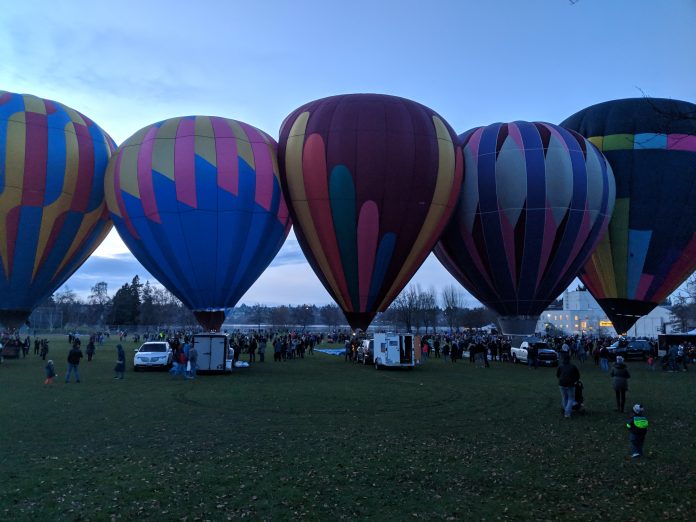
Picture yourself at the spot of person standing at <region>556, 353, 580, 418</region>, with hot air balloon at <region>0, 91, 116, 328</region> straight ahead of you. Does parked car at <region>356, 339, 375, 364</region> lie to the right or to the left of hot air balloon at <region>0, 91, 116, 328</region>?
right

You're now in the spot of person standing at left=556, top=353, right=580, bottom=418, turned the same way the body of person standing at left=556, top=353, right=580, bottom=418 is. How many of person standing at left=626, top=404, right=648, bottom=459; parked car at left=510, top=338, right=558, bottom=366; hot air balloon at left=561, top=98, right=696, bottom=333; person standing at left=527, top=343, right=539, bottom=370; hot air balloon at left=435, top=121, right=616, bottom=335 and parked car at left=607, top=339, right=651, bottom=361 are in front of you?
5

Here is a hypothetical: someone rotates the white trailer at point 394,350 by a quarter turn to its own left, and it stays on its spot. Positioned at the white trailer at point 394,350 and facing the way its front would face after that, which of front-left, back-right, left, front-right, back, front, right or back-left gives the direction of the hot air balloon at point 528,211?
back

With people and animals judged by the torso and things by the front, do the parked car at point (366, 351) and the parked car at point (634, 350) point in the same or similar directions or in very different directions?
same or similar directions

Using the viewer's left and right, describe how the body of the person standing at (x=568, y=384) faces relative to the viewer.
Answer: facing away from the viewer

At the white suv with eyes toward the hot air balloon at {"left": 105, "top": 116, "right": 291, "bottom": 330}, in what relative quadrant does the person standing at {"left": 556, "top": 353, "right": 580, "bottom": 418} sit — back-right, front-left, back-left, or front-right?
back-right

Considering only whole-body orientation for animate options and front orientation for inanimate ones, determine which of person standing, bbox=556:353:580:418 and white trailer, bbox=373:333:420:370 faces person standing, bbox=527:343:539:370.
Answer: person standing, bbox=556:353:580:418

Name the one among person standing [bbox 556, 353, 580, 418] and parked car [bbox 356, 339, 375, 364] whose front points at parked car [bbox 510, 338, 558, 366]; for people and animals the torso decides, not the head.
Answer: the person standing

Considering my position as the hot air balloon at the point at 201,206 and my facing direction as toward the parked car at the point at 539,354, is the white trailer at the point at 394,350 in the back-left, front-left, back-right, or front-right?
front-right

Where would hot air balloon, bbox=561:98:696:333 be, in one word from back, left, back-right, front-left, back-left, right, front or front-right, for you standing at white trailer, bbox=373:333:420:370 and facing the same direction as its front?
right

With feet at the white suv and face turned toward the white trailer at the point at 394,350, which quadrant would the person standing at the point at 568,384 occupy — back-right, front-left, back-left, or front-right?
front-right
